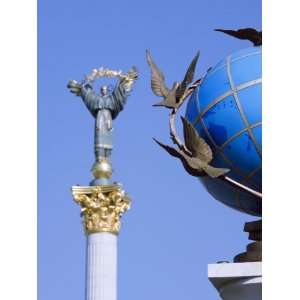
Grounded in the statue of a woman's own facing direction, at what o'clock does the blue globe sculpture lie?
The blue globe sculpture is roughly at 12 o'clock from the statue of a woman.

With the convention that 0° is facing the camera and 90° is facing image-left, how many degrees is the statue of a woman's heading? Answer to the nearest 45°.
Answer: approximately 0°

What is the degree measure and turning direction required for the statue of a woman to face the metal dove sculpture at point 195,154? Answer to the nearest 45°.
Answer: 0° — it already faces it

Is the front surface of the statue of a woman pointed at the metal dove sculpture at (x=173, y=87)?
yes

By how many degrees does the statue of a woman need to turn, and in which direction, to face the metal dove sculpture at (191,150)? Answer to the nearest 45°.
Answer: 0° — it already faces it
